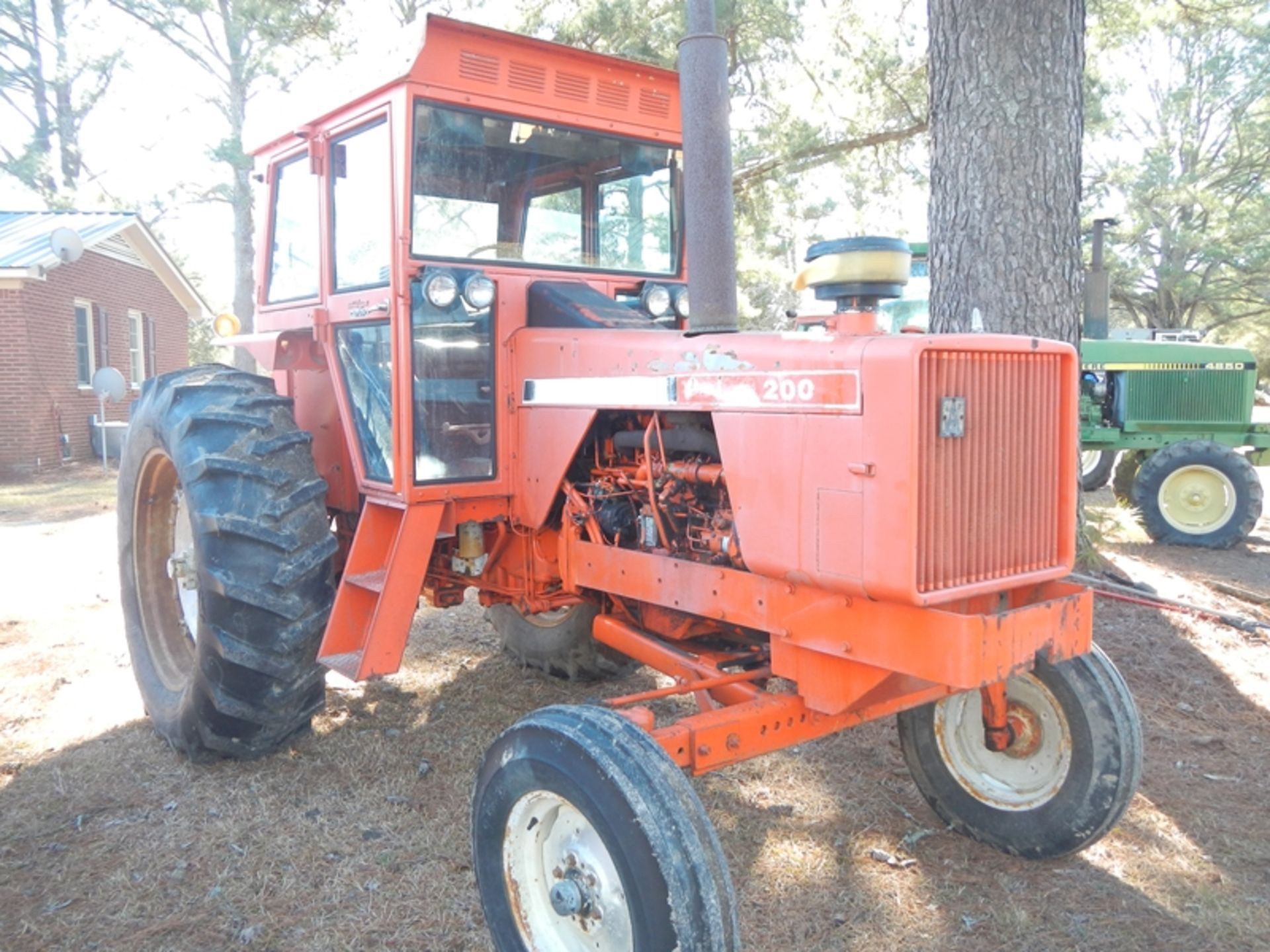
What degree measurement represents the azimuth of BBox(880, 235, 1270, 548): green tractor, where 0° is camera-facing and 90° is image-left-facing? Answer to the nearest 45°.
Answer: approximately 270°

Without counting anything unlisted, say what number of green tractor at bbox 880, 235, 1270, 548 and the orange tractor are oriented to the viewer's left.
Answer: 0

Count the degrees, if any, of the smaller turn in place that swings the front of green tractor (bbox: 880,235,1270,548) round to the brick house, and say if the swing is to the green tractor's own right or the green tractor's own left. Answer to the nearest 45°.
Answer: approximately 180°

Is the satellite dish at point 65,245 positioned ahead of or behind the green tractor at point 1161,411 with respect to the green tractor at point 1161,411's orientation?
behind

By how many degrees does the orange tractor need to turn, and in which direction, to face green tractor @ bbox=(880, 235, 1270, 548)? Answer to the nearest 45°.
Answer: approximately 90° to its left

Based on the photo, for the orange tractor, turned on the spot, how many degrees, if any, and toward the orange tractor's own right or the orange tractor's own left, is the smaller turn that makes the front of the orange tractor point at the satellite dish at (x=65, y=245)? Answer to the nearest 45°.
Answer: approximately 180°

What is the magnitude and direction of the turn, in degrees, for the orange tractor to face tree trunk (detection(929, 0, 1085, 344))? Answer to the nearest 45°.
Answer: approximately 90° to its left

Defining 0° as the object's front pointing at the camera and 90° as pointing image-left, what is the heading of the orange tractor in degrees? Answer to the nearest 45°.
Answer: approximately 315°

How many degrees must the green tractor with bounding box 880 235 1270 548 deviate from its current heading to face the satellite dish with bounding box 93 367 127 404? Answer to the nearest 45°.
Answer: approximately 180°
